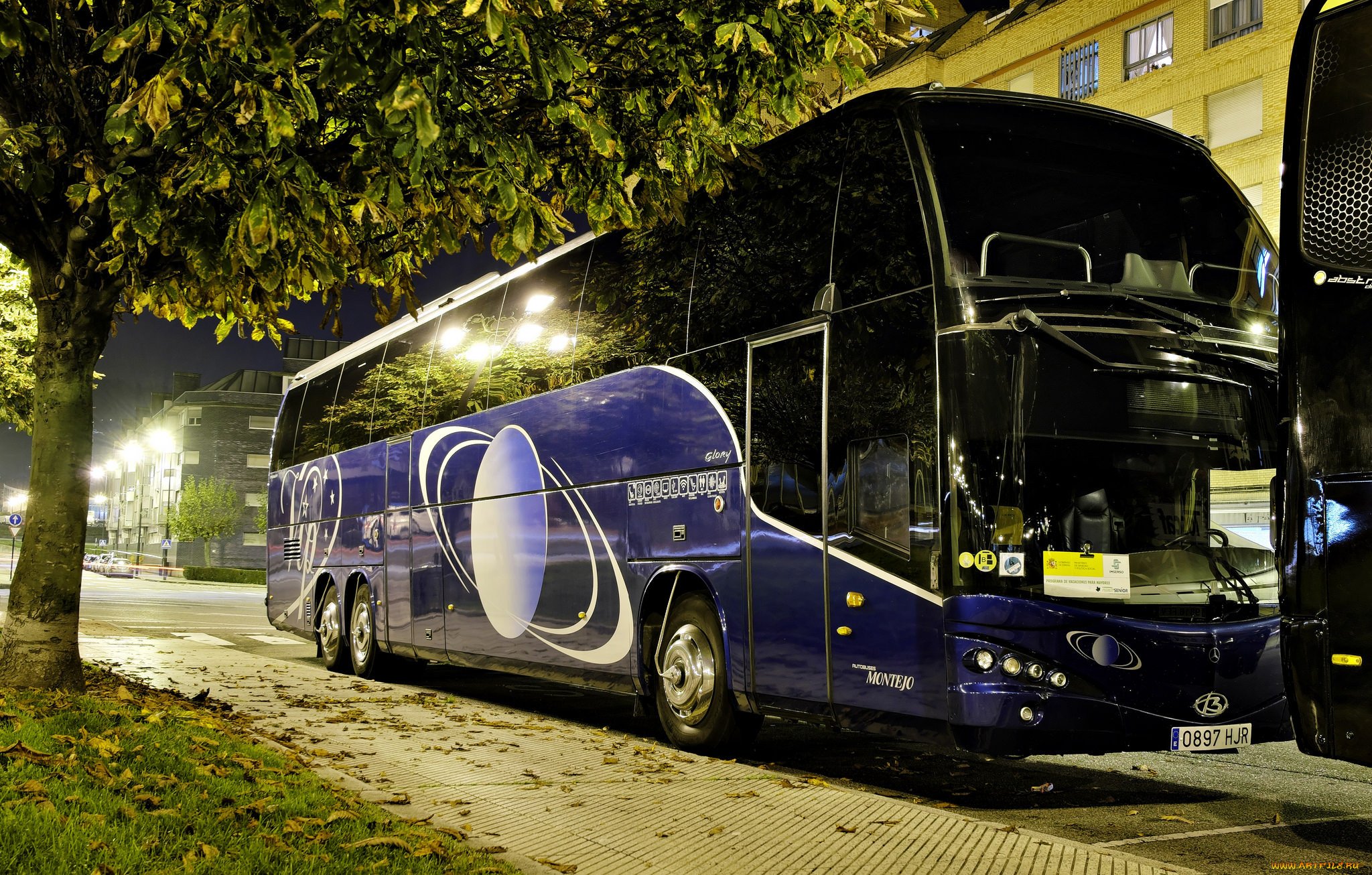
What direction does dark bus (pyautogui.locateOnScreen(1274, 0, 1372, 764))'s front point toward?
to the viewer's right

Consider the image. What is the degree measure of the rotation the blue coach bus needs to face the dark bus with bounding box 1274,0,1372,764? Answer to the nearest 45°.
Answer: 0° — it already faces it

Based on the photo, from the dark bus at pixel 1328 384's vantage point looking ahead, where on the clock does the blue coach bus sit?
The blue coach bus is roughly at 7 o'clock from the dark bus.

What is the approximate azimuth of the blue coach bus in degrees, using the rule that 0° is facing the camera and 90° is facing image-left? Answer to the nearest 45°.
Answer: approximately 315°
